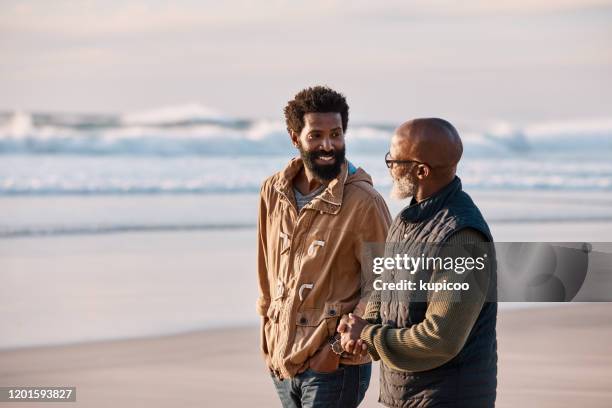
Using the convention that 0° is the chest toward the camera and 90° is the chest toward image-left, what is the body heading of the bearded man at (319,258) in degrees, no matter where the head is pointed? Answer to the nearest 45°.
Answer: approximately 45°

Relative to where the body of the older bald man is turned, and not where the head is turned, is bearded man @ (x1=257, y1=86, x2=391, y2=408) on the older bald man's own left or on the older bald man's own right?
on the older bald man's own right

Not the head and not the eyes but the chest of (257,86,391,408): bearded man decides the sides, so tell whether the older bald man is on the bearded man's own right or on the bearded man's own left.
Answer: on the bearded man's own left

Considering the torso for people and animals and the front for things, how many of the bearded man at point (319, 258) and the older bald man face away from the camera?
0

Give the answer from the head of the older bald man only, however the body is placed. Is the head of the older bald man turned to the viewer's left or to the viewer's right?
to the viewer's left

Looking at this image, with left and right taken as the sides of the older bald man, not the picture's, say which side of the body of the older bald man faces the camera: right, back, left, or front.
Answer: left

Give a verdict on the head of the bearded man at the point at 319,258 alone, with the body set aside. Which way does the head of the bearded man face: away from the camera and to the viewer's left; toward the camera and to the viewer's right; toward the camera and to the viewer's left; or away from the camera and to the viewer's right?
toward the camera and to the viewer's right
